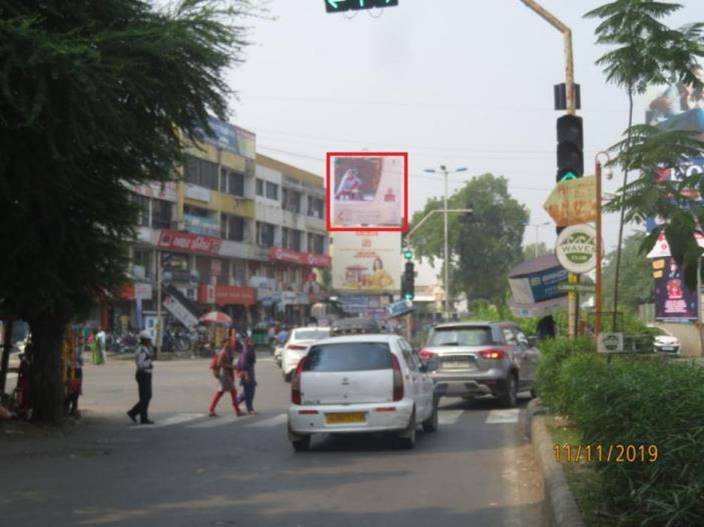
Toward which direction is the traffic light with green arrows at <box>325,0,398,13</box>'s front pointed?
toward the camera

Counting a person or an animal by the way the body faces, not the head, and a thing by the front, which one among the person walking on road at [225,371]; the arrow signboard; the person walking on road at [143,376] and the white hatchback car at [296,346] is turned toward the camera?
the arrow signboard

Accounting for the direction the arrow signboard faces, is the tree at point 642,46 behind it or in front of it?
in front

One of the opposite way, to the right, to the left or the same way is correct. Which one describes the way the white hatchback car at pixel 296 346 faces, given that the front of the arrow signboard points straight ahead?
the opposite way

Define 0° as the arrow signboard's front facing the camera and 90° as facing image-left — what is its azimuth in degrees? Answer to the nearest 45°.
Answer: approximately 0°

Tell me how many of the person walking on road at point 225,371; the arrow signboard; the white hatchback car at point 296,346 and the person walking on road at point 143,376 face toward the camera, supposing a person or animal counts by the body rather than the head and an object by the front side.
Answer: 1
